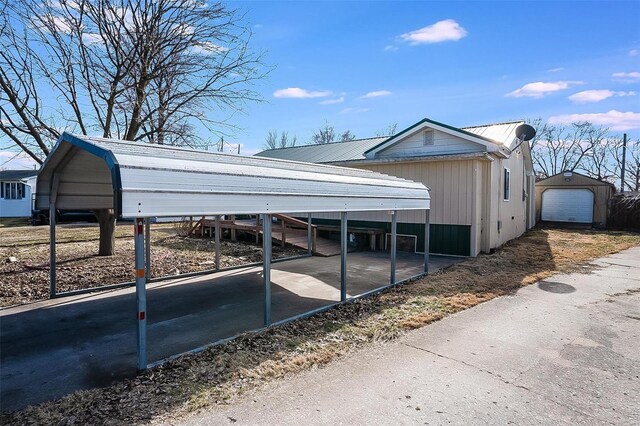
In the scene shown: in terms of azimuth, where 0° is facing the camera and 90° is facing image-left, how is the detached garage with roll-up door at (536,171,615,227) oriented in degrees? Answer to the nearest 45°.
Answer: approximately 0°

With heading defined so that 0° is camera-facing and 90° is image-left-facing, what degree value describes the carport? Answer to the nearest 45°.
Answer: approximately 45°

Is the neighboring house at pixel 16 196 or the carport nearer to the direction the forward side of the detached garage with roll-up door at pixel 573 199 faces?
the carport

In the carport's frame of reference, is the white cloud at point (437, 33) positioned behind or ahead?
behind

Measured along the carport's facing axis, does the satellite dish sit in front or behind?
behind
